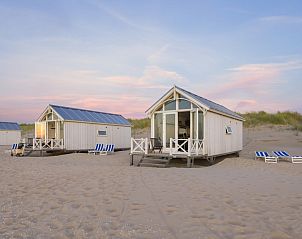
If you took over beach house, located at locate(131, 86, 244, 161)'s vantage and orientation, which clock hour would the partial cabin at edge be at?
The partial cabin at edge is roughly at 3 o'clock from the beach house.

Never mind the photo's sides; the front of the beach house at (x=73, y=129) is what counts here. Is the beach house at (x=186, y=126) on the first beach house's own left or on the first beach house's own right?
on the first beach house's own left

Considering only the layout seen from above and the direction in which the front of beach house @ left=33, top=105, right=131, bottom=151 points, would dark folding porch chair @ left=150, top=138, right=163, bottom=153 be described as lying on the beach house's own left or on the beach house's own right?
on the beach house's own left

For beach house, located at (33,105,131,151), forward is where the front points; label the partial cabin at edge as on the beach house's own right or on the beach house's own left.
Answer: on the beach house's own right
